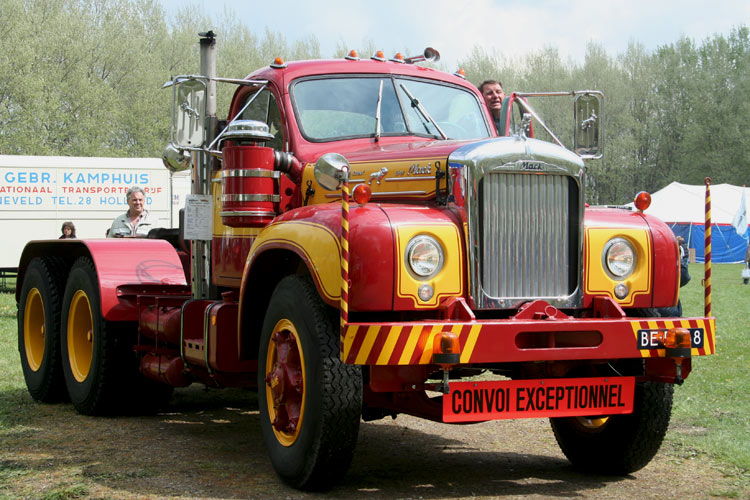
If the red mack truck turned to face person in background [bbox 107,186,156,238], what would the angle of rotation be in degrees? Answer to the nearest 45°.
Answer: approximately 180°

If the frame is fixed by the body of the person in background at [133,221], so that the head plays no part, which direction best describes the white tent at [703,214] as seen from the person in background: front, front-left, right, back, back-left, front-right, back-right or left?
back-left

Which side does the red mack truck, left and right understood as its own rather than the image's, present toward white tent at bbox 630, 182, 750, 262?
left

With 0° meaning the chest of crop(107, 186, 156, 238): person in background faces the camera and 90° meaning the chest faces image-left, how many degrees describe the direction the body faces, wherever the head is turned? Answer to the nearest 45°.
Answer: approximately 0°

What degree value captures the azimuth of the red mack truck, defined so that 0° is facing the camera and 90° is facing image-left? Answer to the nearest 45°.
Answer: approximately 315°
